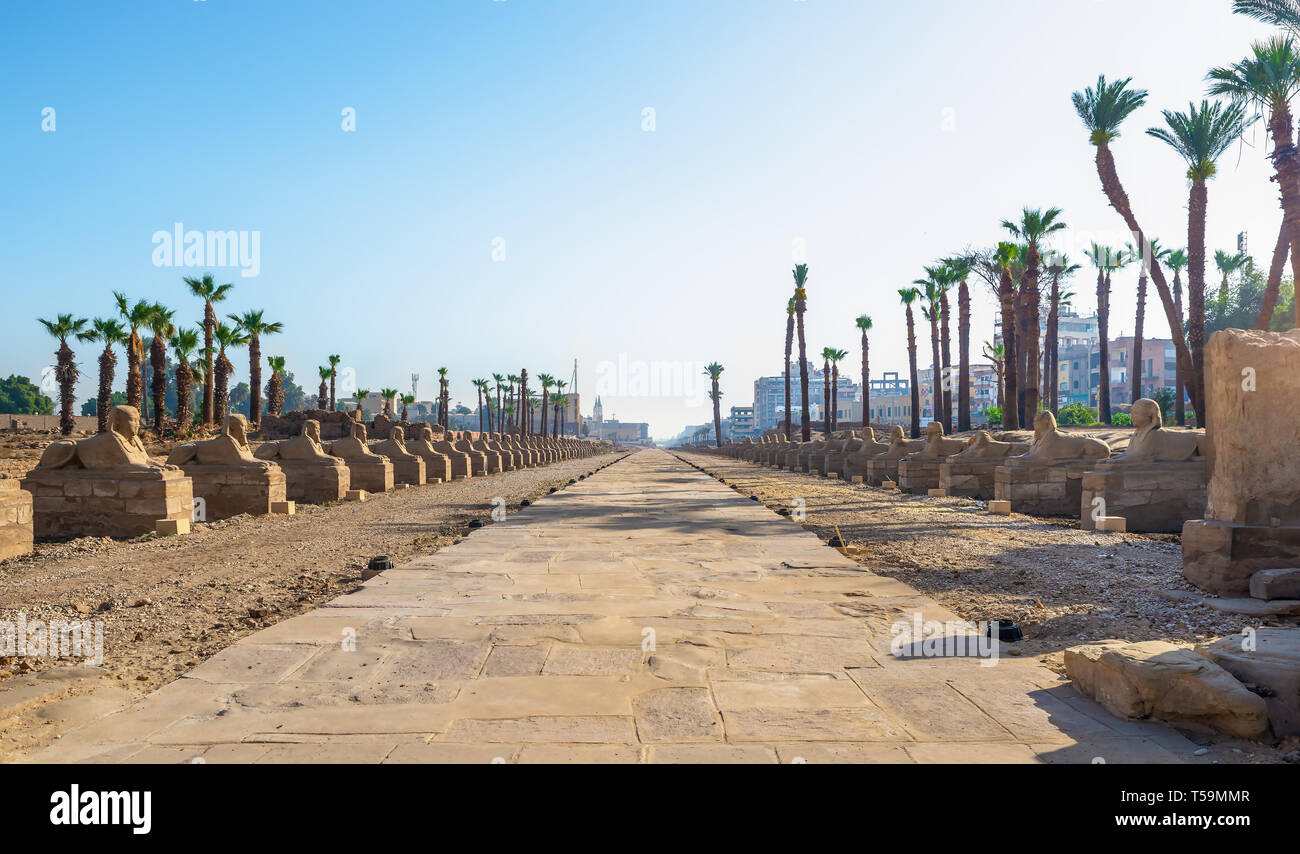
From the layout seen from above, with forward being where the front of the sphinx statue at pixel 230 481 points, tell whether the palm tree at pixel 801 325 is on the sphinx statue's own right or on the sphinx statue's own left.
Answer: on the sphinx statue's own left

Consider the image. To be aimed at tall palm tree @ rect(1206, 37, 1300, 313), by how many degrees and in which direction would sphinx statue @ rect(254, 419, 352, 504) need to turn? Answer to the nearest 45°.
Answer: approximately 45° to its left

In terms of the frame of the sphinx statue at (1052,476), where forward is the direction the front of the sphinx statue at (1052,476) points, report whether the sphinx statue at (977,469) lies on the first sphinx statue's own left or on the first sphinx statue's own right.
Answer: on the first sphinx statue's own right

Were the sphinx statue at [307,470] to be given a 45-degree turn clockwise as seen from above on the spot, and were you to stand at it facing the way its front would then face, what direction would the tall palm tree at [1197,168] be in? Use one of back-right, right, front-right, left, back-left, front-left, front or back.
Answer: left

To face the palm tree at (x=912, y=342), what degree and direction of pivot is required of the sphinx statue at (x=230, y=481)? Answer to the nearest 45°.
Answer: approximately 90° to its left

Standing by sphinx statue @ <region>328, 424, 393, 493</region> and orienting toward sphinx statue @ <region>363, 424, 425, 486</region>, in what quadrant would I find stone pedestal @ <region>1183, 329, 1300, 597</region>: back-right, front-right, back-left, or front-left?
back-right

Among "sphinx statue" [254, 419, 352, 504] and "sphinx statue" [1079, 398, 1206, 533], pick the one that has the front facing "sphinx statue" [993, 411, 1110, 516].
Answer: "sphinx statue" [254, 419, 352, 504]

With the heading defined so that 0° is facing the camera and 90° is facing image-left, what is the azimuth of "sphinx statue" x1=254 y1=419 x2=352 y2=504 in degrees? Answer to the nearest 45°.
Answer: approximately 315°

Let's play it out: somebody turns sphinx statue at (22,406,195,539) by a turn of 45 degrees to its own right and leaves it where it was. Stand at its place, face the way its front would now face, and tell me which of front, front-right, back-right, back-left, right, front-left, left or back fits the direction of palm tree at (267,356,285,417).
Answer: back

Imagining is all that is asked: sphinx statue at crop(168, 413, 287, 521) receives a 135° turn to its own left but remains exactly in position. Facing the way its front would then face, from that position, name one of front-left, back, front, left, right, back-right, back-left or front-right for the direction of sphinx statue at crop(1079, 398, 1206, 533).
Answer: back-right

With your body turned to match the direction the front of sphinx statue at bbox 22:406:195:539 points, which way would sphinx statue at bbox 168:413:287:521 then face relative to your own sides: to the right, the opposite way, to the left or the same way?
the same way

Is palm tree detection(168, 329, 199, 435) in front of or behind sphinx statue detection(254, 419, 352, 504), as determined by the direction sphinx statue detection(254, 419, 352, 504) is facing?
behind

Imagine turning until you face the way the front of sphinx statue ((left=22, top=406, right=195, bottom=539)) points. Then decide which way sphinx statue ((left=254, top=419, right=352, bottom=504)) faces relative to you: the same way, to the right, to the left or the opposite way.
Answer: the same way

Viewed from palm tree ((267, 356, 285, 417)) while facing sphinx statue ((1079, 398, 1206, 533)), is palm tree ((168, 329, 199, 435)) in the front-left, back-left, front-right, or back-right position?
front-right

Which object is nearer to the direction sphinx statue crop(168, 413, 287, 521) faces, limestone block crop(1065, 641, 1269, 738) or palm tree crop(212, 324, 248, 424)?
the limestone block

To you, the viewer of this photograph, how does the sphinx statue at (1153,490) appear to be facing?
facing the viewer and to the left of the viewer

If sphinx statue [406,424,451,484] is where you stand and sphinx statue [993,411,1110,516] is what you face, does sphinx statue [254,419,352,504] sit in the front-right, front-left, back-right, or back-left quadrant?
front-right

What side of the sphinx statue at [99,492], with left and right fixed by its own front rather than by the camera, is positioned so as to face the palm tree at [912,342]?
left
